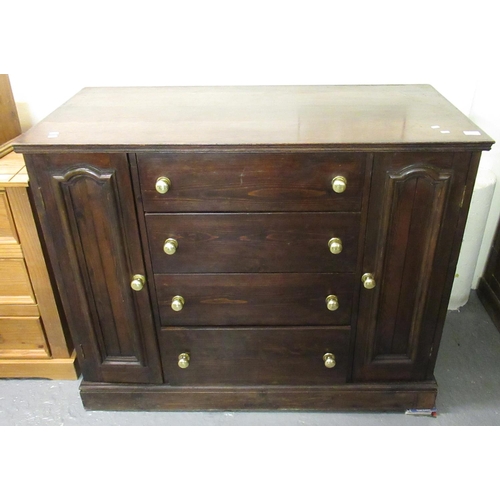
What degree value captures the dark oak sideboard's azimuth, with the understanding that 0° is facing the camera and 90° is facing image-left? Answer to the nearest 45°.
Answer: approximately 0°
